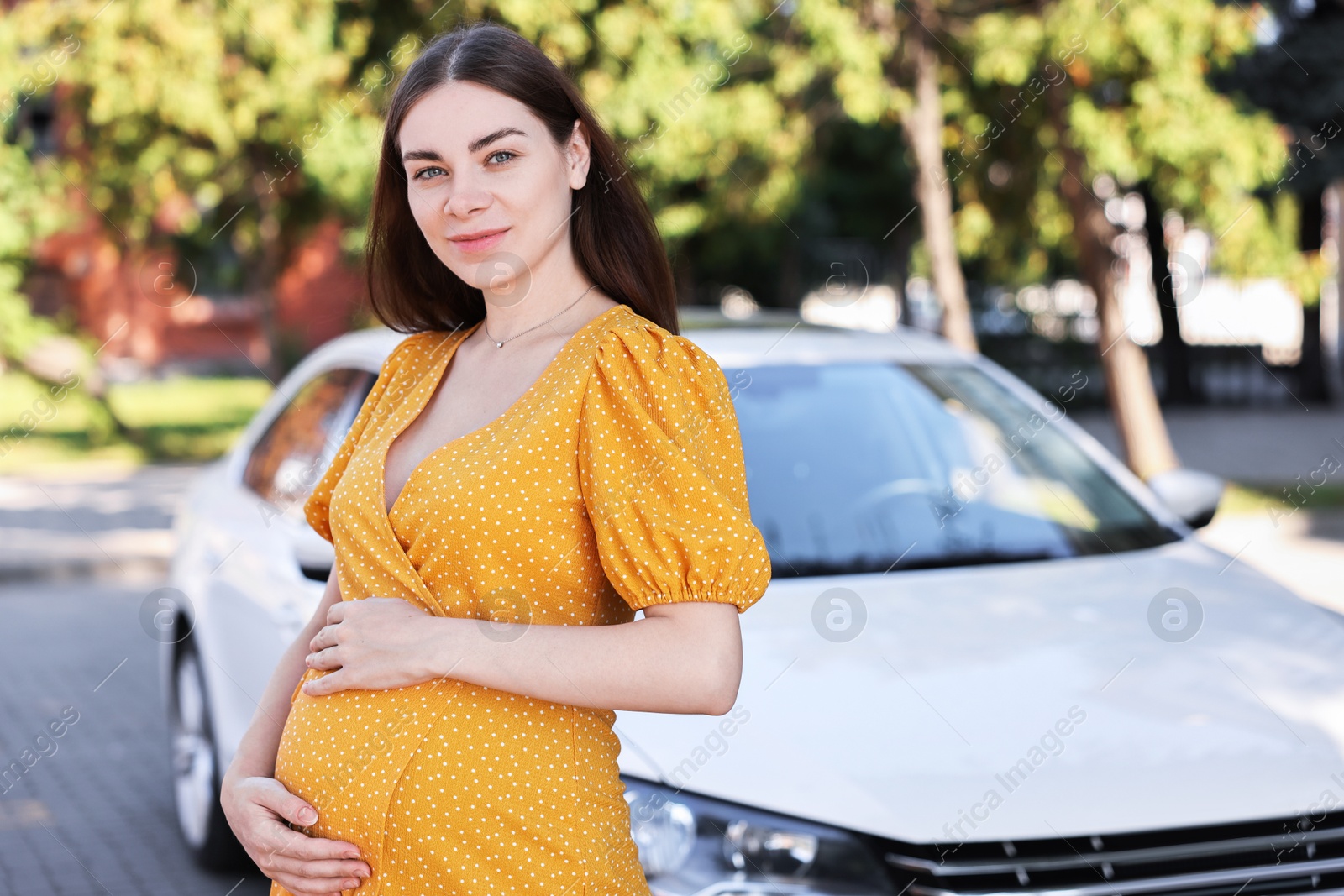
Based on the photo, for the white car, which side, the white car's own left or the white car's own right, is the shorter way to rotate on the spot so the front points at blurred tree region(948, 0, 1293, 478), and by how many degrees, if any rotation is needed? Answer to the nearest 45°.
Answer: approximately 135° to the white car's own left

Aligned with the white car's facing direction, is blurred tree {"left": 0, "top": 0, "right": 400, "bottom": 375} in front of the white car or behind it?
behind

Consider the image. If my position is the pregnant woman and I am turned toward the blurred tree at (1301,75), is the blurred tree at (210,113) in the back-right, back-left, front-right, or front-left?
front-left

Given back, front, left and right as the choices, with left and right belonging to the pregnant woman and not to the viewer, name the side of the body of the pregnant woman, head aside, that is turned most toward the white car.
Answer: back

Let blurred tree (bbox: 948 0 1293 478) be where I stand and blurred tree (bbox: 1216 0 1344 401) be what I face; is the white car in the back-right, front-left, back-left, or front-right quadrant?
back-right

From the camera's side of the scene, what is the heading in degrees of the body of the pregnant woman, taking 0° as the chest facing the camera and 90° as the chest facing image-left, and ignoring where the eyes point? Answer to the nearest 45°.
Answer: approximately 45°

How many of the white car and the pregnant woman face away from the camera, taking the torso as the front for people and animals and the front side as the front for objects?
0

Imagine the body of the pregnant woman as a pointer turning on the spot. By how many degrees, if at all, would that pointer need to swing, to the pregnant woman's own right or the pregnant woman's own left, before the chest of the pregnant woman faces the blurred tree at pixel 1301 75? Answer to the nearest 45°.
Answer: approximately 180°

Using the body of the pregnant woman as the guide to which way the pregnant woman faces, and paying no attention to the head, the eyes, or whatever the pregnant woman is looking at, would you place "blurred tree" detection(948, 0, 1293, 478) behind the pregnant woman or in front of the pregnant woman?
behind

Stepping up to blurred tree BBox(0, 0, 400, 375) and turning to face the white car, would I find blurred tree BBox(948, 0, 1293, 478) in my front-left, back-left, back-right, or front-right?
front-left

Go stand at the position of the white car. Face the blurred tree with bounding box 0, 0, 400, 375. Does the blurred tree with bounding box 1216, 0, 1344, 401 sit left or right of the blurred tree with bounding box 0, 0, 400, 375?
right

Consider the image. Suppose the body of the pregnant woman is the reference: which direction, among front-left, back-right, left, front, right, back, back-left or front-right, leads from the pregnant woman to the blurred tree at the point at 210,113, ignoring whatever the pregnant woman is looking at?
back-right

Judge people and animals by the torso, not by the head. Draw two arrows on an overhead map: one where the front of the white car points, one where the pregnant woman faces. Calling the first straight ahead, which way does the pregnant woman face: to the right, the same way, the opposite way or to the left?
to the right
